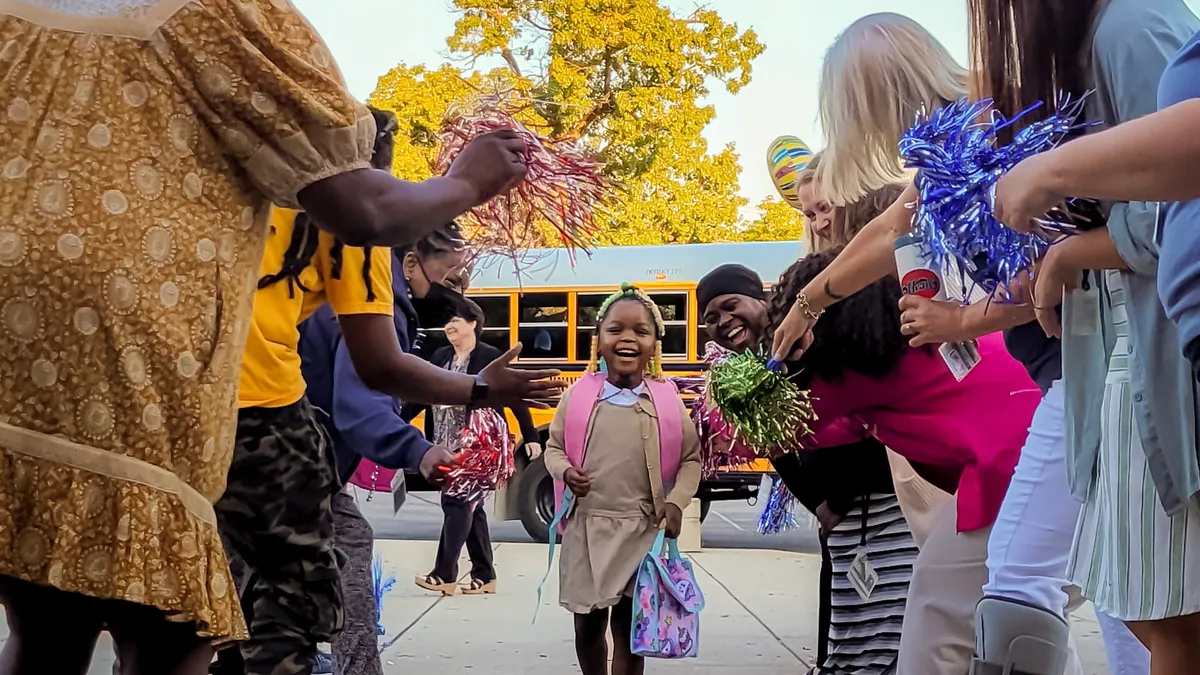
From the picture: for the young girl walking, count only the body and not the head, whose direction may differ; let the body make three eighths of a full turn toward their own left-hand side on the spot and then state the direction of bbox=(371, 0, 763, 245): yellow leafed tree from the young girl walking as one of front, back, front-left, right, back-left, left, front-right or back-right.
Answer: front-left

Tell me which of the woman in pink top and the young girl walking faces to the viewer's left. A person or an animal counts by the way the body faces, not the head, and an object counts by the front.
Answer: the woman in pink top

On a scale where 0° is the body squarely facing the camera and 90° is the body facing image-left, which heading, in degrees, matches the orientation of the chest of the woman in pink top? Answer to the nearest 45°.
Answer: approximately 90°

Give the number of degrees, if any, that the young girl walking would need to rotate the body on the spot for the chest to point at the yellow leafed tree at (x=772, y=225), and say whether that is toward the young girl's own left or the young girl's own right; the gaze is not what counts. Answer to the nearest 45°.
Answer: approximately 180°

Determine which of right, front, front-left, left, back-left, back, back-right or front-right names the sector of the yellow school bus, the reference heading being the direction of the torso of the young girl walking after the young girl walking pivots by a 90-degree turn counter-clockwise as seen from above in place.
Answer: left

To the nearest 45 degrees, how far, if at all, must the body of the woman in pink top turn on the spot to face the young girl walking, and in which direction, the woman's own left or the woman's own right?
approximately 45° to the woman's own right

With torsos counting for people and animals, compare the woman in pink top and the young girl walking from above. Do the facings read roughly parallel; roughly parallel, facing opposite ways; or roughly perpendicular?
roughly perpendicular

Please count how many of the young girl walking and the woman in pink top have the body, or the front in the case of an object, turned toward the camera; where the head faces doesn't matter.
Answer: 1
